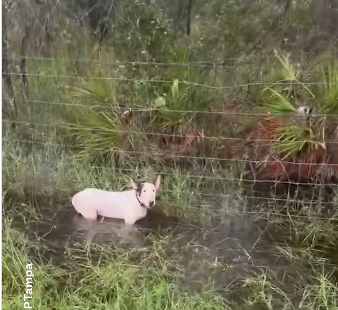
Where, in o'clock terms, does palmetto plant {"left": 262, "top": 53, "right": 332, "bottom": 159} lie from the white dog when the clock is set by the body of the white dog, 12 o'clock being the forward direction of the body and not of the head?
The palmetto plant is roughly at 12 o'clock from the white dog.

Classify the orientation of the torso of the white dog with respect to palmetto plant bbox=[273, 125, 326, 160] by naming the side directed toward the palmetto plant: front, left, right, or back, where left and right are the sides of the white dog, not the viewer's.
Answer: front

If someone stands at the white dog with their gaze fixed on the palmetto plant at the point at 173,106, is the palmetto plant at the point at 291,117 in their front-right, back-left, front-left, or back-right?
front-right

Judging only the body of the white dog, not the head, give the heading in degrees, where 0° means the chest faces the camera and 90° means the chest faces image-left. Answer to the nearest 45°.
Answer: approximately 270°
